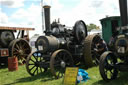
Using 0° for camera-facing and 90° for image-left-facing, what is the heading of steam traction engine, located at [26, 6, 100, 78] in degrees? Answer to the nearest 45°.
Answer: approximately 45°

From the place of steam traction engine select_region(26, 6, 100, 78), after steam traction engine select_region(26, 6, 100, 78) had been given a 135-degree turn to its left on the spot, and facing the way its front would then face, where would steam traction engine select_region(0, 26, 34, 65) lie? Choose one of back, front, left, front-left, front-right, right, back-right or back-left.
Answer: back-left
